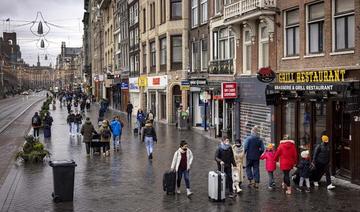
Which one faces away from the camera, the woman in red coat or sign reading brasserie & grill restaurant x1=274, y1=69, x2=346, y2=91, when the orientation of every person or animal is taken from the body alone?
the woman in red coat

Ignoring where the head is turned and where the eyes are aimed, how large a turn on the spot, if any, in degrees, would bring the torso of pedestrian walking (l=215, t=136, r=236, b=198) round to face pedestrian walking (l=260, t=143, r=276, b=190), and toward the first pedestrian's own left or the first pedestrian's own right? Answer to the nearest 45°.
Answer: approximately 135° to the first pedestrian's own left

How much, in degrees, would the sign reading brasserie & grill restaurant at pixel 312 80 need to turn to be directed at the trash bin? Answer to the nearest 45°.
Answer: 0° — it already faces it

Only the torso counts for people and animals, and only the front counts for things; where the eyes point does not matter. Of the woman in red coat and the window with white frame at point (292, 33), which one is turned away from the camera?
the woman in red coat

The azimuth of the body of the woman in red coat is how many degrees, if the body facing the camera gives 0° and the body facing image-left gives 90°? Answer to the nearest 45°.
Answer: approximately 180°

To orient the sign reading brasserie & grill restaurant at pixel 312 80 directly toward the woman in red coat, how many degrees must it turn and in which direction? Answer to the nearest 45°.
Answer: approximately 45° to its left
